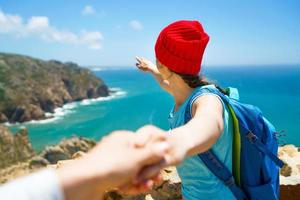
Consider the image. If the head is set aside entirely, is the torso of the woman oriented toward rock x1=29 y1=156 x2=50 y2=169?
no

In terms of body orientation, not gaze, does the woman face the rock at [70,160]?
no

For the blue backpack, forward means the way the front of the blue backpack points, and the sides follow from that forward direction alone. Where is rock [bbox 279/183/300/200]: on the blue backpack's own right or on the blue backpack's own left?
on the blue backpack's own left

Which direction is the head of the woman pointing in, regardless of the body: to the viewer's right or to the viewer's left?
to the viewer's left

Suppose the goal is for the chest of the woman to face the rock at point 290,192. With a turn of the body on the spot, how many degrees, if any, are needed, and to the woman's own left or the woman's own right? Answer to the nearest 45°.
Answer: approximately 135° to the woman's own right

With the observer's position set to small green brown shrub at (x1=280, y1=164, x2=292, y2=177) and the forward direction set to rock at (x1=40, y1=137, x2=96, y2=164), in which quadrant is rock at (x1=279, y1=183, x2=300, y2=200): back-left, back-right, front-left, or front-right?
back-left
